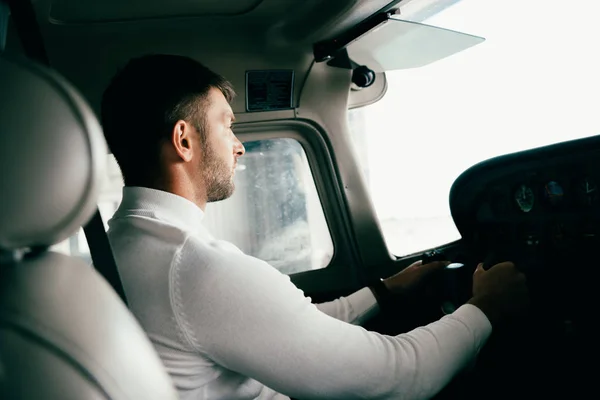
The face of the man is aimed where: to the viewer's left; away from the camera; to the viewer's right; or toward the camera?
to the viewer's right

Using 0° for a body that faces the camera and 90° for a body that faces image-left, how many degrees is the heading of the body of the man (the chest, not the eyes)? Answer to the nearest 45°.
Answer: approximately 225°
